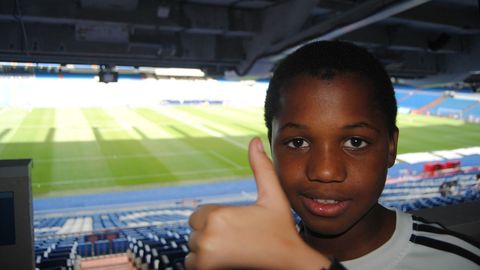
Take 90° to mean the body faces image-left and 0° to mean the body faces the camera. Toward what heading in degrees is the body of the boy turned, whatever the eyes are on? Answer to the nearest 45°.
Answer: approximately 0°
